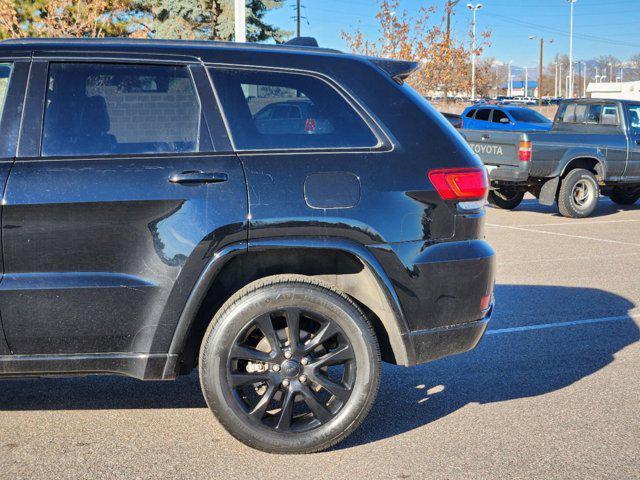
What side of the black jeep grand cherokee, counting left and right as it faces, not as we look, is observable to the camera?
left

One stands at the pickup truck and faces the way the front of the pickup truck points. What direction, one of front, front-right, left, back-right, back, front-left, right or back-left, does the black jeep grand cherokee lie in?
back-right

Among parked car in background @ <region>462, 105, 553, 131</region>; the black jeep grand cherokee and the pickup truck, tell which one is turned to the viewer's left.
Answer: the black jeep grand cherokee

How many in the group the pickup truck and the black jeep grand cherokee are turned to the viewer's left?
1

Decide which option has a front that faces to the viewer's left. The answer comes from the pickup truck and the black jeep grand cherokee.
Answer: the black jeep grand cherokee

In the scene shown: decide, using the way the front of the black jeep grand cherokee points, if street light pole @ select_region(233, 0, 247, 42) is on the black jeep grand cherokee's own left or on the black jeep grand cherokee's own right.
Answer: on the black jeep grand cherokee's own right

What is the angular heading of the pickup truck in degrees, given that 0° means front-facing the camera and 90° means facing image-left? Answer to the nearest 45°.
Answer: approximately 225°

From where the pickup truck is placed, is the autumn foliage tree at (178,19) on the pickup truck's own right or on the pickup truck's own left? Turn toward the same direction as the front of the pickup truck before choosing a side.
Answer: on the pickup truck's own left
